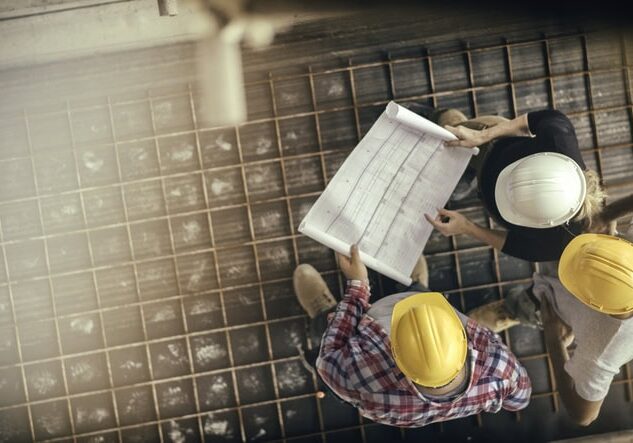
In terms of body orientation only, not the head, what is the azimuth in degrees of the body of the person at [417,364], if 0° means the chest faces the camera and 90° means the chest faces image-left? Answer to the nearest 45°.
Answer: approximately 180°

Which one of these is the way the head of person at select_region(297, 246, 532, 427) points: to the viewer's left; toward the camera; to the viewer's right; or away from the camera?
away from the camera
